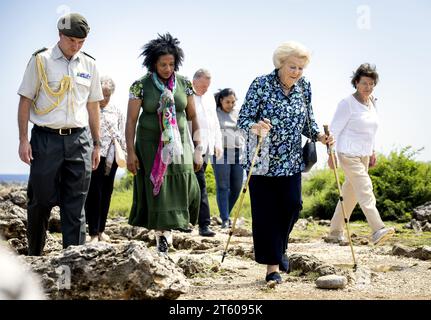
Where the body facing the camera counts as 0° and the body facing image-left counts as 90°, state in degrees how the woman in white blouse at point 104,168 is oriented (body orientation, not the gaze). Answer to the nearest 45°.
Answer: approximately 0°

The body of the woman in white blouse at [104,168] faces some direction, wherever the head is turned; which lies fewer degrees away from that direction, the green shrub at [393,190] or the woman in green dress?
the woman in green dress

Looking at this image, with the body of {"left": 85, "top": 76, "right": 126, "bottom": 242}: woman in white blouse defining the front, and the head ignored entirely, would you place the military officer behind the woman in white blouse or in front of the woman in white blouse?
in front

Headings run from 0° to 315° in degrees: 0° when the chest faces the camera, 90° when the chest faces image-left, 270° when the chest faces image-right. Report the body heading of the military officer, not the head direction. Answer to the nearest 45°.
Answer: approximately 0°

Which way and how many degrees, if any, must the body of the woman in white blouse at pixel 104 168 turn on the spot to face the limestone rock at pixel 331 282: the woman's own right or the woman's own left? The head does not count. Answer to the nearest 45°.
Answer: approximately 45° to the woman's own left

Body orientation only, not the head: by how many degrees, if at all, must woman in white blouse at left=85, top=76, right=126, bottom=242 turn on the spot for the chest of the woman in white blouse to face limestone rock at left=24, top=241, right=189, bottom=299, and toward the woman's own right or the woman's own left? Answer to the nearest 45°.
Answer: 0° — they already face it
